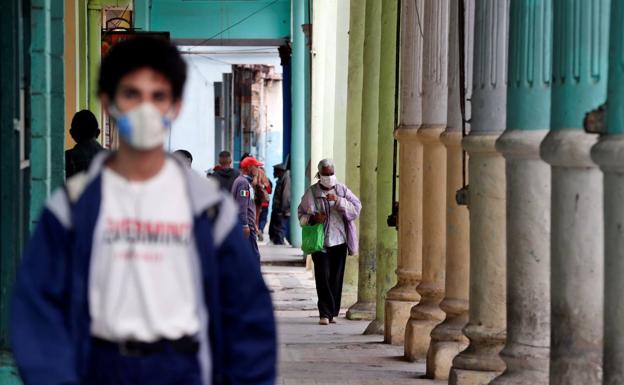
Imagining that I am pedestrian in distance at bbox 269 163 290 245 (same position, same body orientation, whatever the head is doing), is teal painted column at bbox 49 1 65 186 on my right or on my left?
on my left

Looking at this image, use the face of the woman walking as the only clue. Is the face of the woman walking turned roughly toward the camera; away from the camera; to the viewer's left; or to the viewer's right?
toward the camera

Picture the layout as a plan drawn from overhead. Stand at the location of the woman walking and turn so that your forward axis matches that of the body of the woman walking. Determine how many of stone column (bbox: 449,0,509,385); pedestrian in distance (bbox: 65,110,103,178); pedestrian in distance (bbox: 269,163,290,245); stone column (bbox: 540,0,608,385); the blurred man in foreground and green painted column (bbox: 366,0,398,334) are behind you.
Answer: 1

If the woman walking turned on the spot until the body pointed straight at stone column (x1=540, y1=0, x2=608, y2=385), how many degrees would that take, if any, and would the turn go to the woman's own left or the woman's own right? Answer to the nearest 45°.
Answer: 0° — they already face it

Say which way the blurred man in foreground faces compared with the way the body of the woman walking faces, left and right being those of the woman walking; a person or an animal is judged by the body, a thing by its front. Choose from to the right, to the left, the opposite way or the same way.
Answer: the same way

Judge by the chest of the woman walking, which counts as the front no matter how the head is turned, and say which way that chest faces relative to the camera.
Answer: toward the camera

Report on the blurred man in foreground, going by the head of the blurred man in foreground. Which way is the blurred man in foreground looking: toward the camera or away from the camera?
toward the camera

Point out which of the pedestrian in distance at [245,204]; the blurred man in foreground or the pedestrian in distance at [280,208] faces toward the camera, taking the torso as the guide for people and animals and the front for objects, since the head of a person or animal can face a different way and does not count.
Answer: the blurred man in foreground

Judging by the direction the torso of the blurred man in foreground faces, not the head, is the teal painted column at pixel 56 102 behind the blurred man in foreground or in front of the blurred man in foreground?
behind

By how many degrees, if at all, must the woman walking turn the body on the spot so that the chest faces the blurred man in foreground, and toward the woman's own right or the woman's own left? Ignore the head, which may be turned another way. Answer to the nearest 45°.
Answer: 0° — they already face them
